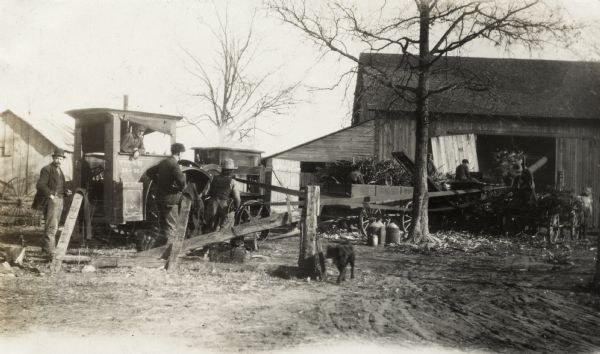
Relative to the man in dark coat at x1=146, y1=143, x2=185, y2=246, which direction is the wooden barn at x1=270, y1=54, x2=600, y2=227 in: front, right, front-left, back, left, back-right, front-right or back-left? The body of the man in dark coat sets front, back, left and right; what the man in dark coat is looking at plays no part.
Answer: front

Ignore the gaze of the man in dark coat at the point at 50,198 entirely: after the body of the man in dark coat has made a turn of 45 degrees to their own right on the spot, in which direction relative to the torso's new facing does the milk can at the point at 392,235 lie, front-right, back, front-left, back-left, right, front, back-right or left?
left

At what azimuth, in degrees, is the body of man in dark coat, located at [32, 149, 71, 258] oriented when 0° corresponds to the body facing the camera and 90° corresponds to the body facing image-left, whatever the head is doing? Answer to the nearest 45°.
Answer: approximately 315°

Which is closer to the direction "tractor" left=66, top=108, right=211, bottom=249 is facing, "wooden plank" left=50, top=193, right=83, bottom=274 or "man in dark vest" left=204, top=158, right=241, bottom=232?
the man in dark vest

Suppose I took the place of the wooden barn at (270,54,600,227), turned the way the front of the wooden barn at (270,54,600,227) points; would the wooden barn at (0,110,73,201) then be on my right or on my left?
on my right

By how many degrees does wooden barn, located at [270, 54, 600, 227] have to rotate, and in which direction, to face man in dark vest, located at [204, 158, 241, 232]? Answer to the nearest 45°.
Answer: approximately 45° to its right

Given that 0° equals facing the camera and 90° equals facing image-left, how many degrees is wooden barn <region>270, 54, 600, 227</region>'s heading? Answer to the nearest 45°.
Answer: approximately 0°

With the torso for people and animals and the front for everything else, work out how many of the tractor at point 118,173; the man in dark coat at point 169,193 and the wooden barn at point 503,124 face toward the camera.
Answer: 1

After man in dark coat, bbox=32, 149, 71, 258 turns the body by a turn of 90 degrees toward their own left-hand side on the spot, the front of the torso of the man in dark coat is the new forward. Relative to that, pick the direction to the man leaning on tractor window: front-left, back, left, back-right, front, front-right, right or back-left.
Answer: front

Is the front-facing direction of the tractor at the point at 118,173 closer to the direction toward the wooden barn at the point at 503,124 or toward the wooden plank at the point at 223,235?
the wooden barn

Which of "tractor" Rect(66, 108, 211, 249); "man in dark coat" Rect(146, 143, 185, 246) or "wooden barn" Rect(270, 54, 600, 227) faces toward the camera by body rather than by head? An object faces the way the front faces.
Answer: the wooden barn

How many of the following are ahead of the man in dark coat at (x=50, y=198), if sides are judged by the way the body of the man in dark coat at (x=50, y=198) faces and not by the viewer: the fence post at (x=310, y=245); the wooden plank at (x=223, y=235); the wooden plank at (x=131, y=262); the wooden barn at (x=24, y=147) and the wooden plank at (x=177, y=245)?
4

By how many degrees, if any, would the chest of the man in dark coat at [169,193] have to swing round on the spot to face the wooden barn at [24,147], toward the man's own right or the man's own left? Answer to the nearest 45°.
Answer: approximately 45° to the man's own left

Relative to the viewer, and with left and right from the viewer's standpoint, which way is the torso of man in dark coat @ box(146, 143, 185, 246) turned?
facing away from the viewer and to the right of the viewer
